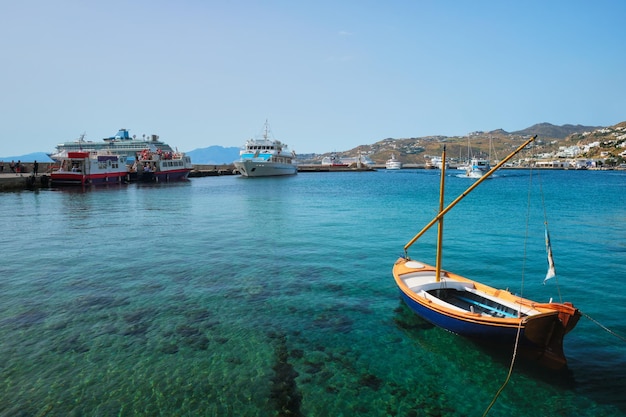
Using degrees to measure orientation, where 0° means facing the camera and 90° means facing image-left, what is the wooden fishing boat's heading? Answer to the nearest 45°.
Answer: approximately 135°
